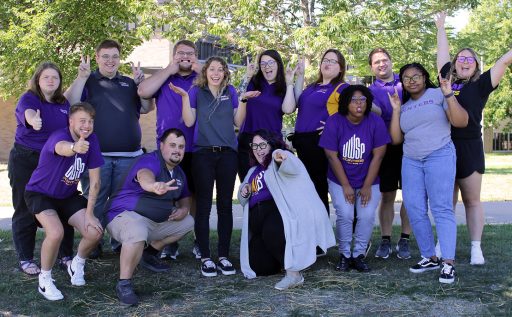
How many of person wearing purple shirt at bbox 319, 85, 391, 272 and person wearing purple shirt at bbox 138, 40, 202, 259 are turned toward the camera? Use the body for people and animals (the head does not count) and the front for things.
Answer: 2

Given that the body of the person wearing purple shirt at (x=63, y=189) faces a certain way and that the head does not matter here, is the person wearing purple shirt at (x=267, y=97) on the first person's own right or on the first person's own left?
on the first person's own left

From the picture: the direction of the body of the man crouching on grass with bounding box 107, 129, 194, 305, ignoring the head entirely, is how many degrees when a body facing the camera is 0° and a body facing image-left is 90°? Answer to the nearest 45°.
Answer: approximately 315°

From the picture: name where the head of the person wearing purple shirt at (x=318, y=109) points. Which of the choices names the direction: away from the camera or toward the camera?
toward the camera

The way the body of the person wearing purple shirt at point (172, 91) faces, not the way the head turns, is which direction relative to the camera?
toward the camera

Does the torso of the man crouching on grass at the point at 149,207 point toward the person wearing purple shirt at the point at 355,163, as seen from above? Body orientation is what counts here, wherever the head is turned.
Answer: no

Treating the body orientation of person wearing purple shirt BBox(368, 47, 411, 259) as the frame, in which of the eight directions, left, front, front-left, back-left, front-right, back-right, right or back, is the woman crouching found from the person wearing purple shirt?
front-right

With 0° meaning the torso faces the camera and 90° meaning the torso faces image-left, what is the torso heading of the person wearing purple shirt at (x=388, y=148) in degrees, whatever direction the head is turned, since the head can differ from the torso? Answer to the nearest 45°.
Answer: approximately 0°

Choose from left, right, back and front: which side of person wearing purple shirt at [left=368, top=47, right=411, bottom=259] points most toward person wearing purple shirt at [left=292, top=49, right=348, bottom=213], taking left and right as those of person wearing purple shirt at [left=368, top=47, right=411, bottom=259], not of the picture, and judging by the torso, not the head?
right

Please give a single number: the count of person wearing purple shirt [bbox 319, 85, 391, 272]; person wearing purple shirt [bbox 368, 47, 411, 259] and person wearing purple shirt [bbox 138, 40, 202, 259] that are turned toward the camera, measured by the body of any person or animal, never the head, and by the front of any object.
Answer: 3

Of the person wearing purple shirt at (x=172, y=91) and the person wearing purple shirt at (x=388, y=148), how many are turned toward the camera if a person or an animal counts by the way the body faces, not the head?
2

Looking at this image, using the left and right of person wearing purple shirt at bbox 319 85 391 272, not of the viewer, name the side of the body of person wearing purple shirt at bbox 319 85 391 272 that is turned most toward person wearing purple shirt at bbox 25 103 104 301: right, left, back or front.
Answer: right

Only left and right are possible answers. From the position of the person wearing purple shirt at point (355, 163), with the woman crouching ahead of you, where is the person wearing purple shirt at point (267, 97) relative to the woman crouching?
right

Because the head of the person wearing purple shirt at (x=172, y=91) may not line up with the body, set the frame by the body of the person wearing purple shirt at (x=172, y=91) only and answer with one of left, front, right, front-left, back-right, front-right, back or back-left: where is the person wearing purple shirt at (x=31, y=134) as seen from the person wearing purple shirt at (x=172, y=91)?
right

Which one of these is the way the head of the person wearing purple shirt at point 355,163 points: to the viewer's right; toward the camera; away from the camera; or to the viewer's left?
toward the camera
